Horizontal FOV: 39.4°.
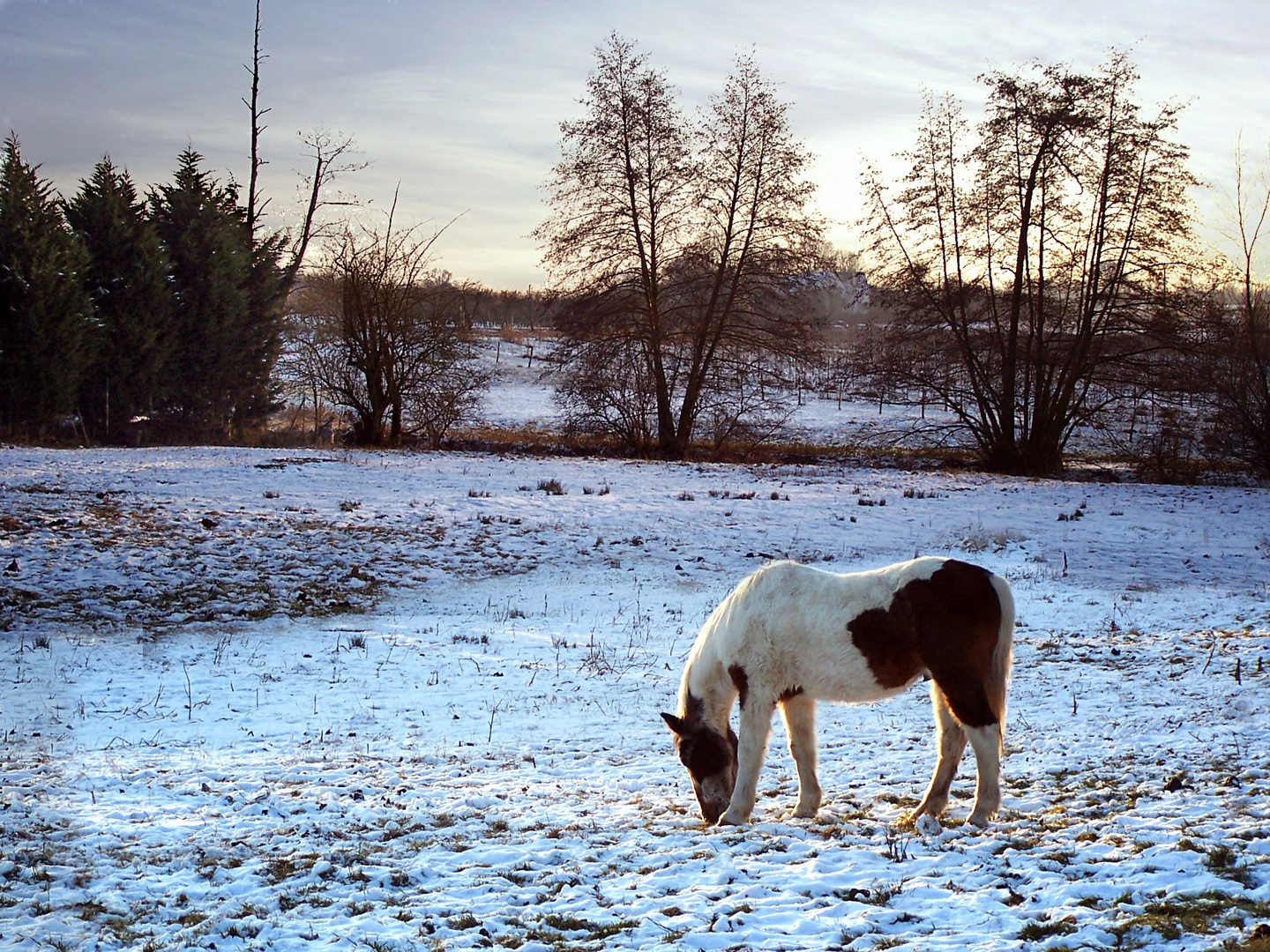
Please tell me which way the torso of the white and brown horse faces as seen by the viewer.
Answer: to the viewer's left

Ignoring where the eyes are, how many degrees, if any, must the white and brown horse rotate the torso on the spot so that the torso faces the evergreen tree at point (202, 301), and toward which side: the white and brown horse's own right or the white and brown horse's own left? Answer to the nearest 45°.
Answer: approximately 45° to the white and brown horse's own right

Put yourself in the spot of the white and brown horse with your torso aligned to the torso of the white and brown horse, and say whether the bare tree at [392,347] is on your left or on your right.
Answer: on your right

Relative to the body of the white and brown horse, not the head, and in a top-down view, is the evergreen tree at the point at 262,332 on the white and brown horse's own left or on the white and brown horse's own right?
on the white and brown horse's own right
